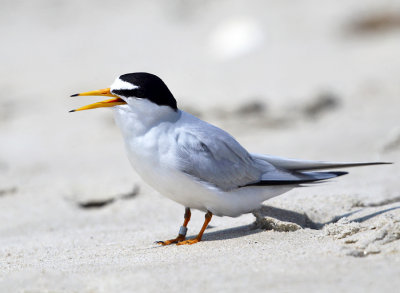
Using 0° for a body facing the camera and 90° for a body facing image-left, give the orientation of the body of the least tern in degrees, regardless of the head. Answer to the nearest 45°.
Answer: approximately 90°
